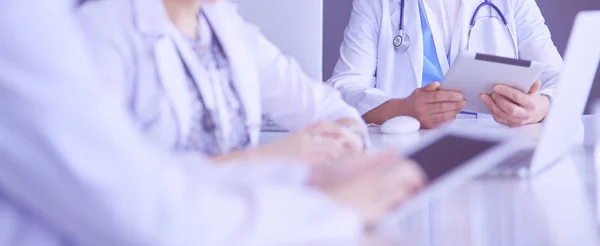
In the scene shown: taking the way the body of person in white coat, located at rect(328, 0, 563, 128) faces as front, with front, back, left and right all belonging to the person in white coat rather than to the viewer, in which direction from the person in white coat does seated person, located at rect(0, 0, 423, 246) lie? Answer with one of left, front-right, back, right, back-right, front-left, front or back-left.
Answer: front

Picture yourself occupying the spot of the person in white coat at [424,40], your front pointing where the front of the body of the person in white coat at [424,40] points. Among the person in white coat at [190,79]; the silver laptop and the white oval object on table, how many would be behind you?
0

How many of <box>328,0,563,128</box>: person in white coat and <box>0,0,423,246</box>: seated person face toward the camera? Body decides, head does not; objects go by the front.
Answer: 1

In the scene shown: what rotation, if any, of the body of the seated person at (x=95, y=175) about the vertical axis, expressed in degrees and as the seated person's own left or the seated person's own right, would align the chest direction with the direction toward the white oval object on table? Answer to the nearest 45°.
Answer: approximately 45° to the seated person's own left

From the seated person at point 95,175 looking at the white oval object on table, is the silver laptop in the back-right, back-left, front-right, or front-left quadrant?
front-right

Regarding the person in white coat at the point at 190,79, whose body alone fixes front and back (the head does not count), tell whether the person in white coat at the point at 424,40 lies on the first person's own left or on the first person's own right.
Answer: on the first person's own left

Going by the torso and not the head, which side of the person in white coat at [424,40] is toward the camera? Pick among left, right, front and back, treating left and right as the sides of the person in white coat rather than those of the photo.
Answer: front

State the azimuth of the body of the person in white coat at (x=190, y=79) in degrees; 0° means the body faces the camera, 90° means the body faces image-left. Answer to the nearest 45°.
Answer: approximately 315°

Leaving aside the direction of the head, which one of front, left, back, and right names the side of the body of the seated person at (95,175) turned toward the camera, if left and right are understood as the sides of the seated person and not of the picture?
right
